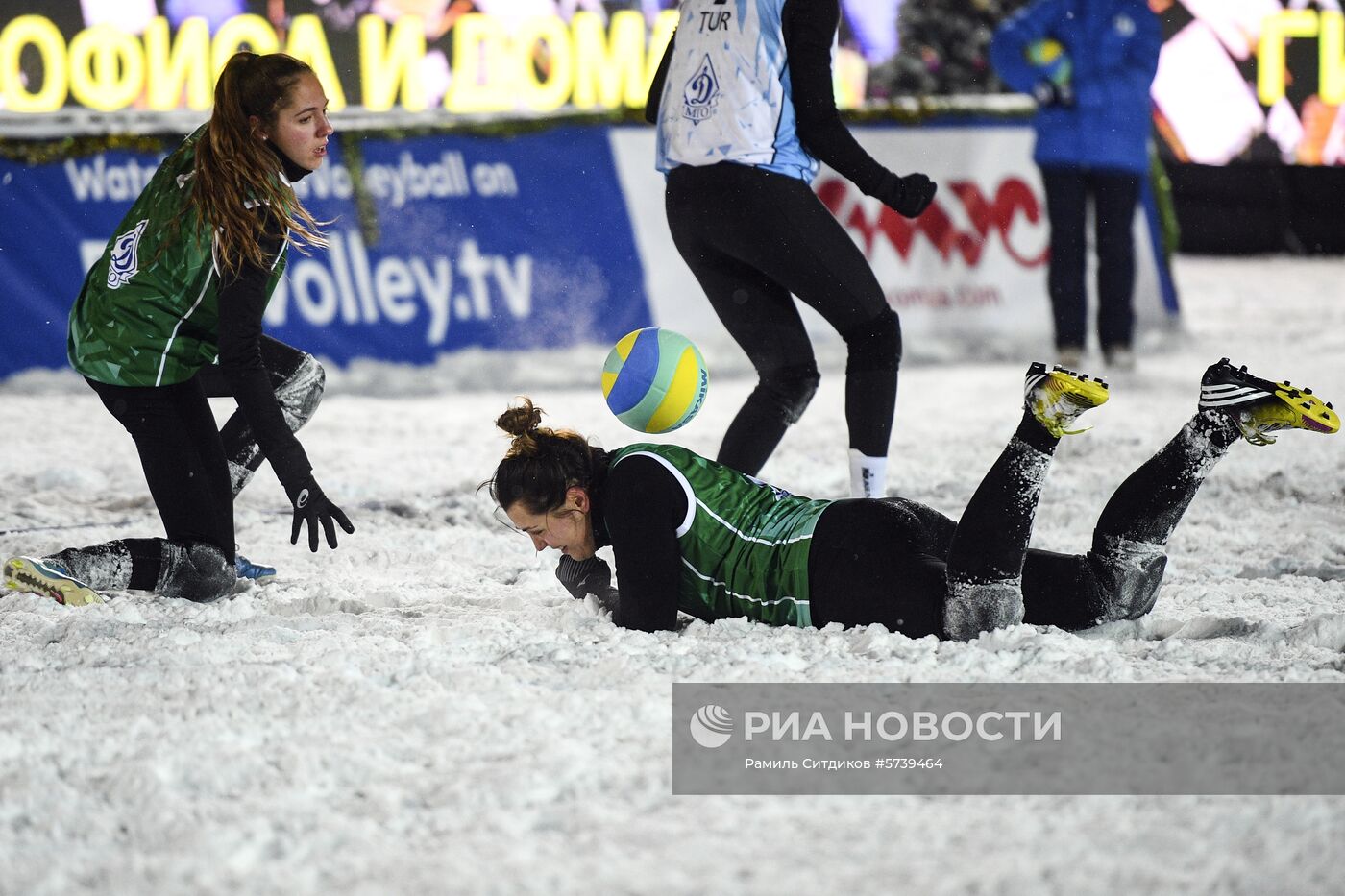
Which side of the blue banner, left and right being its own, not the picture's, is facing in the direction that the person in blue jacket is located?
left

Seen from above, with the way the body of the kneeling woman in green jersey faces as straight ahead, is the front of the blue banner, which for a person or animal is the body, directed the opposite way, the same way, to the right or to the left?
to the right

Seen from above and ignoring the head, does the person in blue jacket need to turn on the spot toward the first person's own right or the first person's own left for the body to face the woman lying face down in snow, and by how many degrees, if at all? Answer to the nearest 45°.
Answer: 0° — they already face them

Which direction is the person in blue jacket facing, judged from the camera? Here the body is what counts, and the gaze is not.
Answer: toward the camera

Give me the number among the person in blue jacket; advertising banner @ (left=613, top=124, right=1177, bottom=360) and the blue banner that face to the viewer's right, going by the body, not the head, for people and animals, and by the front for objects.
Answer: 0

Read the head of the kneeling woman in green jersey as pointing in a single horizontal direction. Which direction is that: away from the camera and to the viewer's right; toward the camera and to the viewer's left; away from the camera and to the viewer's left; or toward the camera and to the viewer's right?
toward the camera and to the viewer's right

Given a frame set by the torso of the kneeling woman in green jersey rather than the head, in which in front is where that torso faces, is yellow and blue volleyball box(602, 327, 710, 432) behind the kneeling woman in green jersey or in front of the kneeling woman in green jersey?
in front

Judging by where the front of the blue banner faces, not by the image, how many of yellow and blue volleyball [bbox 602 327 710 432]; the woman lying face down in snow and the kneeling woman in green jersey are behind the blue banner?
0

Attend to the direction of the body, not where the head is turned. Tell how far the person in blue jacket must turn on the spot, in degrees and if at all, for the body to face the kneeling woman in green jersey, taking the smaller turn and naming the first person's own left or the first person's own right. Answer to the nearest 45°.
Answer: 0° — they already face them

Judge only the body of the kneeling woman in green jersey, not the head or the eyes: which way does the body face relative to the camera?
to the viewer's right

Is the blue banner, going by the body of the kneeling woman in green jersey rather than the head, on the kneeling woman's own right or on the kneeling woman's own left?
on the kneeling woman's own left

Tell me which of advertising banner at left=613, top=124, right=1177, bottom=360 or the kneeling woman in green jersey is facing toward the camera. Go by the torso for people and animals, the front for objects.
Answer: the advertising banner

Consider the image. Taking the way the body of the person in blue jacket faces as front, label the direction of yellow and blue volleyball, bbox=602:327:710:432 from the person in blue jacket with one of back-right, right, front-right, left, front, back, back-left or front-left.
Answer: front

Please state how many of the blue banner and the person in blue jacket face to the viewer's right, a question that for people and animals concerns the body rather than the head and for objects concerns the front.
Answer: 0

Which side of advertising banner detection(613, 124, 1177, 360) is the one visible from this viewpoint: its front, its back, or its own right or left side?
front
